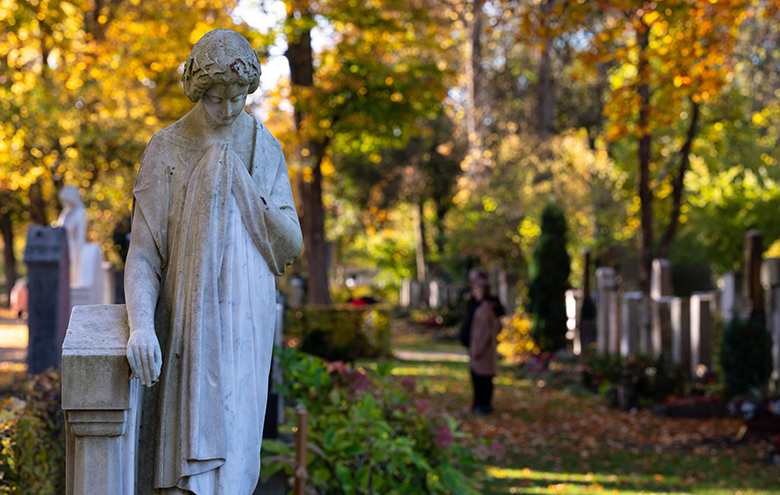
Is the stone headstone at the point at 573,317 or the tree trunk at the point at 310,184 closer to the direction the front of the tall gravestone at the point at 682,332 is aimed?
the tree trunk

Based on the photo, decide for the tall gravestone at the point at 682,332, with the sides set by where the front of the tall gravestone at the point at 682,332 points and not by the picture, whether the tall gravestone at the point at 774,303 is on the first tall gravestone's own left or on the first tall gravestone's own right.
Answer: on the first tall gravestone's own left

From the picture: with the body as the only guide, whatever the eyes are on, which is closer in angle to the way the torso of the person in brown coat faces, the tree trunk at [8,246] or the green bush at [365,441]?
the green bush

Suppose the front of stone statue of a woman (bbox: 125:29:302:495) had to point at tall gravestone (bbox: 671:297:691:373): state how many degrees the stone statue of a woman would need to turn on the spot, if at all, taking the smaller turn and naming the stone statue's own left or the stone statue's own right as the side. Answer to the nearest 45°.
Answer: approximately 135° to the stone statue's own left

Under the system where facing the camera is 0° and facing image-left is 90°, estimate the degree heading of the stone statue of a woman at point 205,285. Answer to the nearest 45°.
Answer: approximately 0°

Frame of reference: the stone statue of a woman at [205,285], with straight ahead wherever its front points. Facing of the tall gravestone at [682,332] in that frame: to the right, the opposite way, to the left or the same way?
to the right

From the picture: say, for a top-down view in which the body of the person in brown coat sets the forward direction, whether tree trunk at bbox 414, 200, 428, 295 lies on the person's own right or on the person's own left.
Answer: on the person's own right
